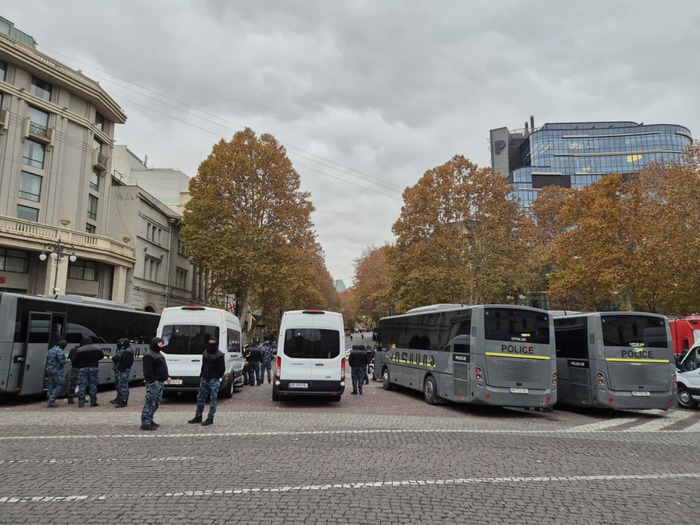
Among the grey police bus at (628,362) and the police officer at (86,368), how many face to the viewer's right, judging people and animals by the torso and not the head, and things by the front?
0

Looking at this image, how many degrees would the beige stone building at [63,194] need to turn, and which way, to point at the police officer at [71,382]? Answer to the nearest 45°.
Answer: approximately 45° to its right

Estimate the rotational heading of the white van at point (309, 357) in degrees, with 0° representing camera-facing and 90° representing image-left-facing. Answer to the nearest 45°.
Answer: approximately 180°

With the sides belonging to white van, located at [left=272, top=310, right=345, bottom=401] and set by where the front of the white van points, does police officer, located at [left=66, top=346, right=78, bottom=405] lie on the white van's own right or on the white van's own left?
on the white van's own left

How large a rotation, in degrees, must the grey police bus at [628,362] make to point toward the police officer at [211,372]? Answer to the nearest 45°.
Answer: approximately 90° to its left

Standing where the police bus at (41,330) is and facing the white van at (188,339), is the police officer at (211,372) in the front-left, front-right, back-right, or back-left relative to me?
front-right

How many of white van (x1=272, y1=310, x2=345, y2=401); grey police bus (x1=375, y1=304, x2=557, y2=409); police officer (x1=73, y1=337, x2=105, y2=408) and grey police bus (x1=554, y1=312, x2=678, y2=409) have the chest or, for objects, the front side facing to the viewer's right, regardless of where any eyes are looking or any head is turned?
0

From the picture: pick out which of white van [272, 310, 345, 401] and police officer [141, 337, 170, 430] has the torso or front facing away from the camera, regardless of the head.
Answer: the white van

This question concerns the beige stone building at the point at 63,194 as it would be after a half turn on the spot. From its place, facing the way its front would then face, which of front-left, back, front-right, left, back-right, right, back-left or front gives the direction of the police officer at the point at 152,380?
back-left

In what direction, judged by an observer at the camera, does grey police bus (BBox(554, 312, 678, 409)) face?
facing away from the viewer and to the left of the viewer

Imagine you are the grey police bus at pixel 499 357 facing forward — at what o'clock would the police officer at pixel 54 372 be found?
The police officer is roughly at 10 o'clock from the grey police bus.
